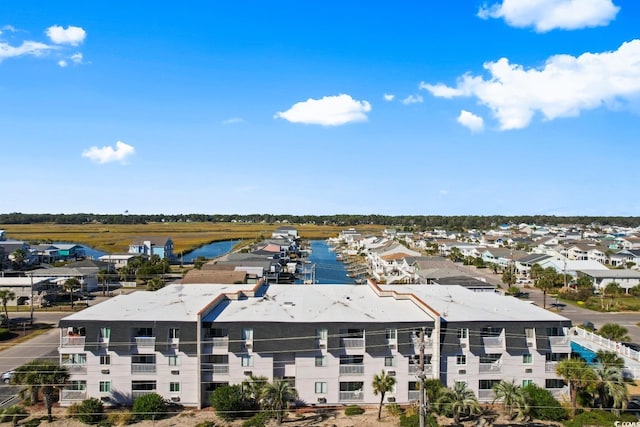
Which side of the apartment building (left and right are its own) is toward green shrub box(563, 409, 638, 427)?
left

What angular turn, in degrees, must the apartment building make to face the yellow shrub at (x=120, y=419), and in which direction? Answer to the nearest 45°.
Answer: approximately 90° to its right

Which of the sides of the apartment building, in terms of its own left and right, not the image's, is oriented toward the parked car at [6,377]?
right

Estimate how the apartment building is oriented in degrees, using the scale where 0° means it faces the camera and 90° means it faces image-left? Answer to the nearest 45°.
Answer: approximately 0°

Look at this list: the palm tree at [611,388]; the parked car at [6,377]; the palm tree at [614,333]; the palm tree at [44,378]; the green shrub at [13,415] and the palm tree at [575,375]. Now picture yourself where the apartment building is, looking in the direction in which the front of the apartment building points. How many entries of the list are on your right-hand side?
3

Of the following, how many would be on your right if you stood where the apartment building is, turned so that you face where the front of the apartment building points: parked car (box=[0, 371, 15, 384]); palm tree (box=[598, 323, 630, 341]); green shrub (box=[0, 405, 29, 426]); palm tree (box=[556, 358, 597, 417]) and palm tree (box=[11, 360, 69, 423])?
3

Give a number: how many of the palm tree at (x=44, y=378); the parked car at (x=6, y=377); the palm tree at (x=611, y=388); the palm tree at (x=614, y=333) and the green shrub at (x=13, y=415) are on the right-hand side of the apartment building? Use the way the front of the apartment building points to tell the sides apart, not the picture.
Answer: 3

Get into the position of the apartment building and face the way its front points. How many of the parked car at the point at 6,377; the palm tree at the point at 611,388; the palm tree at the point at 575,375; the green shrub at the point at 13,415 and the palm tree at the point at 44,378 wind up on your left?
2

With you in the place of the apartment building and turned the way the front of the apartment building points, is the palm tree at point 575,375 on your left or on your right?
on your left

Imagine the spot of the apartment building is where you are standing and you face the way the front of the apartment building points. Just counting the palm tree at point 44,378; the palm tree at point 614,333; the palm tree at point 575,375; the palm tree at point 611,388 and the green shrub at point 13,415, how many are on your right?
2

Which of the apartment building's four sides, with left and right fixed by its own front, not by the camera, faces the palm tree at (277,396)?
front

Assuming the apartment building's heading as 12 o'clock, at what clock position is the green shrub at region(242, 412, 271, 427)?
The green shrub is roughly at 1 o'clock from the apartment building.
